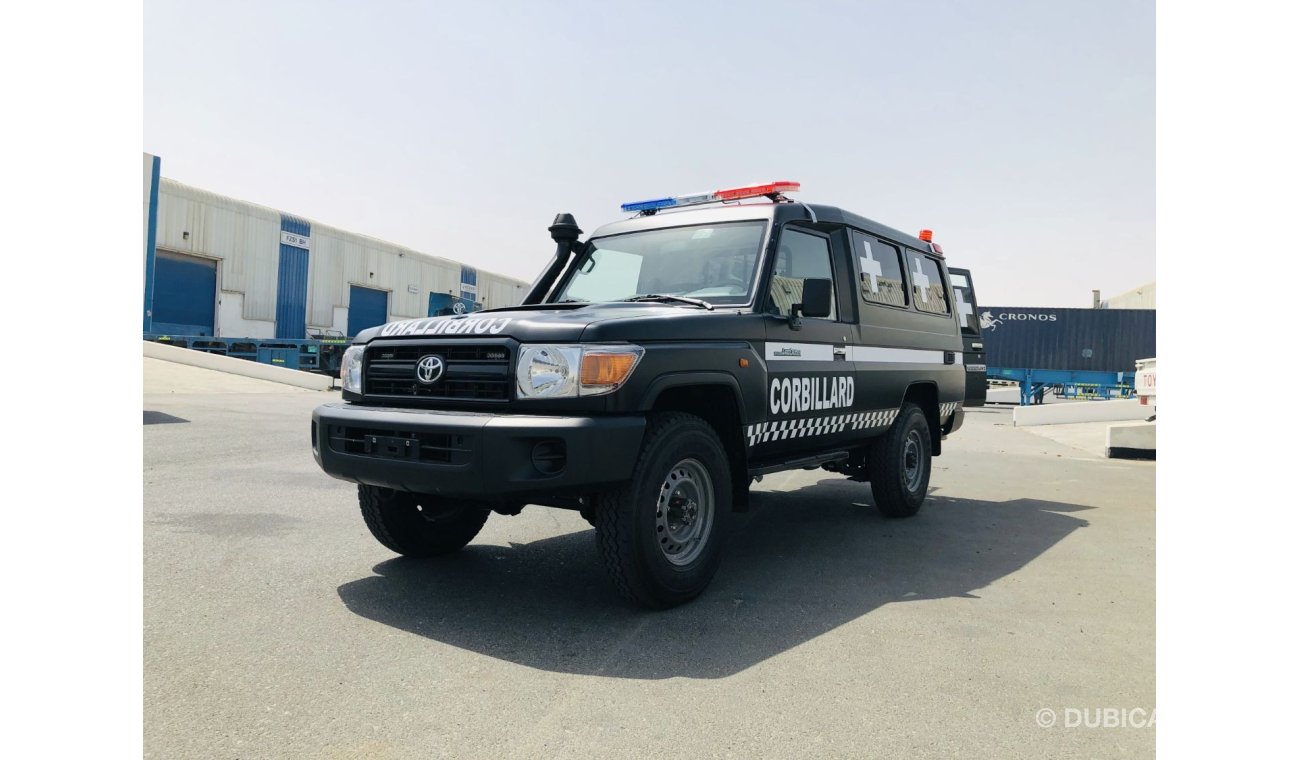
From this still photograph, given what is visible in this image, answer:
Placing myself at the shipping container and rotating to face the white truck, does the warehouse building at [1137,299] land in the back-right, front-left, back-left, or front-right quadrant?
back-left

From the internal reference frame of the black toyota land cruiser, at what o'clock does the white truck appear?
The white truck is roughly at 6 o'clock from the black toyota land cruiser.

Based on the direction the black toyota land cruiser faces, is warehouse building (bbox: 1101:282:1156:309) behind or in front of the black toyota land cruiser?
behind

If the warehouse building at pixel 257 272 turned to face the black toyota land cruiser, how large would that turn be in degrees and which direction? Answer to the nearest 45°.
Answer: approximately 45° to its right

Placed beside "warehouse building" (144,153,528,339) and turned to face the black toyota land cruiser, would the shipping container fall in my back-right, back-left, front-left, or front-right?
front-left

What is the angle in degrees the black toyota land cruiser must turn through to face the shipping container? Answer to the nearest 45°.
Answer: approximately 180°

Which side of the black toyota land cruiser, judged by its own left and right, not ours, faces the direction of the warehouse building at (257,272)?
right

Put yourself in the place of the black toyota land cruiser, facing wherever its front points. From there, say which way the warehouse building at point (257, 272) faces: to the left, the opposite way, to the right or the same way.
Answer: to the left

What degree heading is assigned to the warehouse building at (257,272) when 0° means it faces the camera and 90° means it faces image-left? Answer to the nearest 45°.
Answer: approximately 315°

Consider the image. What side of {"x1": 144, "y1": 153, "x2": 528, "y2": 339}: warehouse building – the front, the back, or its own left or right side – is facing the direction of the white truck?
front

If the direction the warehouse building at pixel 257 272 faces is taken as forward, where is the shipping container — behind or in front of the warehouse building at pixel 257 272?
in front

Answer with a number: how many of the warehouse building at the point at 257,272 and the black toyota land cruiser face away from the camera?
0

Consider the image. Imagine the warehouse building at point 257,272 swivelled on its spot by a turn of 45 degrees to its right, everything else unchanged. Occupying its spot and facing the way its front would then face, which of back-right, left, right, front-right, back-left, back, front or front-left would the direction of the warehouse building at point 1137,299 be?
left
